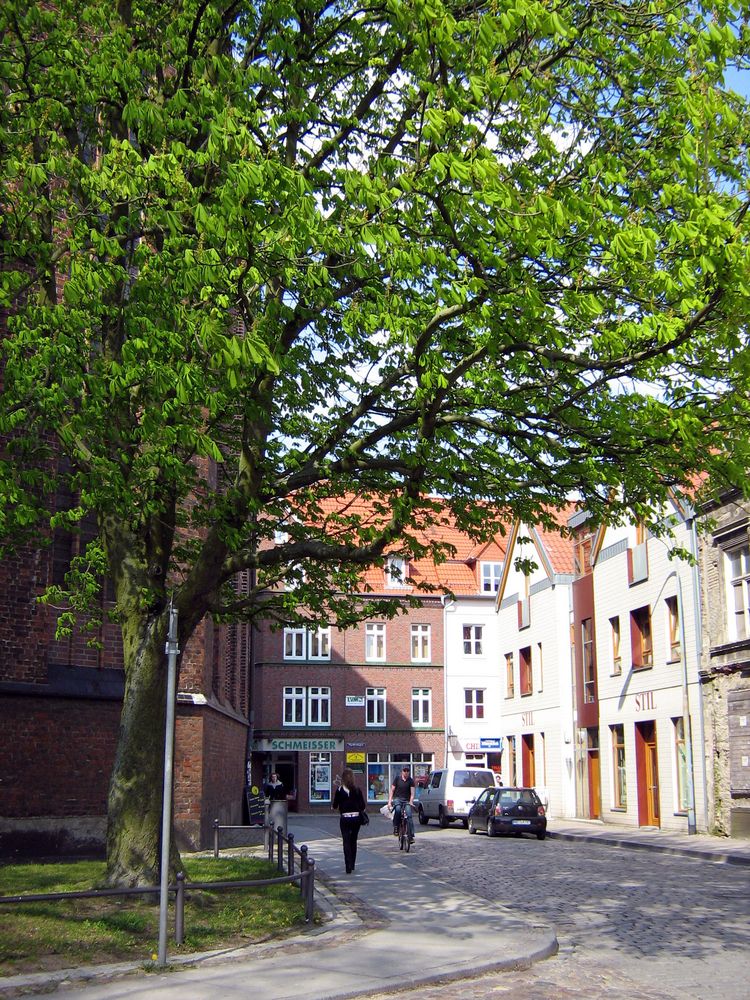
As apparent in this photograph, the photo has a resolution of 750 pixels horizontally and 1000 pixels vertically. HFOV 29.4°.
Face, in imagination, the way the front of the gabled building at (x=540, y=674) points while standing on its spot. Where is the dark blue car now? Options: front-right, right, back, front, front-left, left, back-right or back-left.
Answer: front-left

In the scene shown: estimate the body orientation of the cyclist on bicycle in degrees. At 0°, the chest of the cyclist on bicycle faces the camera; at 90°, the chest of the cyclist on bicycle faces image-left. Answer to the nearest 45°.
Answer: approximately 0°

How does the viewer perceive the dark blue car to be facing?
facing away from the viewer and to the left of the viewer

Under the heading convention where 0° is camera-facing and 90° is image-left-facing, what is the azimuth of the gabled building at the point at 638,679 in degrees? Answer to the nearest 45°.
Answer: approximately 45°

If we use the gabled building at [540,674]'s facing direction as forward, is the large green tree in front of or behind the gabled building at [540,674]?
in front

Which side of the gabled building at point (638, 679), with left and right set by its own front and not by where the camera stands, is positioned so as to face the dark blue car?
front

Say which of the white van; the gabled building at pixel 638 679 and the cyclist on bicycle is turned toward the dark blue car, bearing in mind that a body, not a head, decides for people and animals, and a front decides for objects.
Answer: the gabled building

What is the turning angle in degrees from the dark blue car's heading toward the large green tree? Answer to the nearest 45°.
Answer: approximately 135° to its left

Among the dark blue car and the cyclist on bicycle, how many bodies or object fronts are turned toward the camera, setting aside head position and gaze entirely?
1

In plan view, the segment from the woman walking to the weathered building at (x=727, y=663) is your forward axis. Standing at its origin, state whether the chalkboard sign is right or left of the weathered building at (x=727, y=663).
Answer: left
